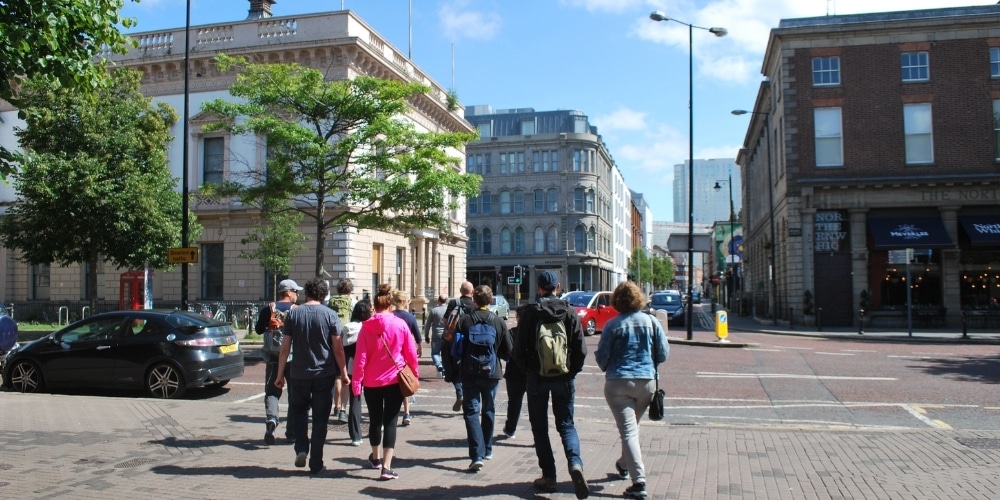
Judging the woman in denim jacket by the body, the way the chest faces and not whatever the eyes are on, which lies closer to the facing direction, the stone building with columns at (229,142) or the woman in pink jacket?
the stone building with columns

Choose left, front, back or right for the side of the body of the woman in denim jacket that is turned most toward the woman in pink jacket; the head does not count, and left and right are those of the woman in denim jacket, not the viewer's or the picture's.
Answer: left

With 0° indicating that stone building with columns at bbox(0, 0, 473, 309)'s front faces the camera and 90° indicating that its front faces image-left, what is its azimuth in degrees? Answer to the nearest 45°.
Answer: approximately 315°

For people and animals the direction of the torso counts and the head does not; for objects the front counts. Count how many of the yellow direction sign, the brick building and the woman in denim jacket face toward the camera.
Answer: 2

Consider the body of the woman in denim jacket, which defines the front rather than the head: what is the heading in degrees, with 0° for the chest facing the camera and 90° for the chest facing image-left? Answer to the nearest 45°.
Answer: approximately 180°

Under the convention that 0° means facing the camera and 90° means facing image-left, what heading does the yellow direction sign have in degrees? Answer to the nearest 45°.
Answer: approximately 0°

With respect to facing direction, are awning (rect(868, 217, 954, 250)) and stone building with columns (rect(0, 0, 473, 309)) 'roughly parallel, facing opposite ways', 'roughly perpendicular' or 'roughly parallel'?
roughly perpendicular

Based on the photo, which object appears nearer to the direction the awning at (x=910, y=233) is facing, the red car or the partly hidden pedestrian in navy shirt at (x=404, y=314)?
the partly hidden pedestrian in navy shirt
